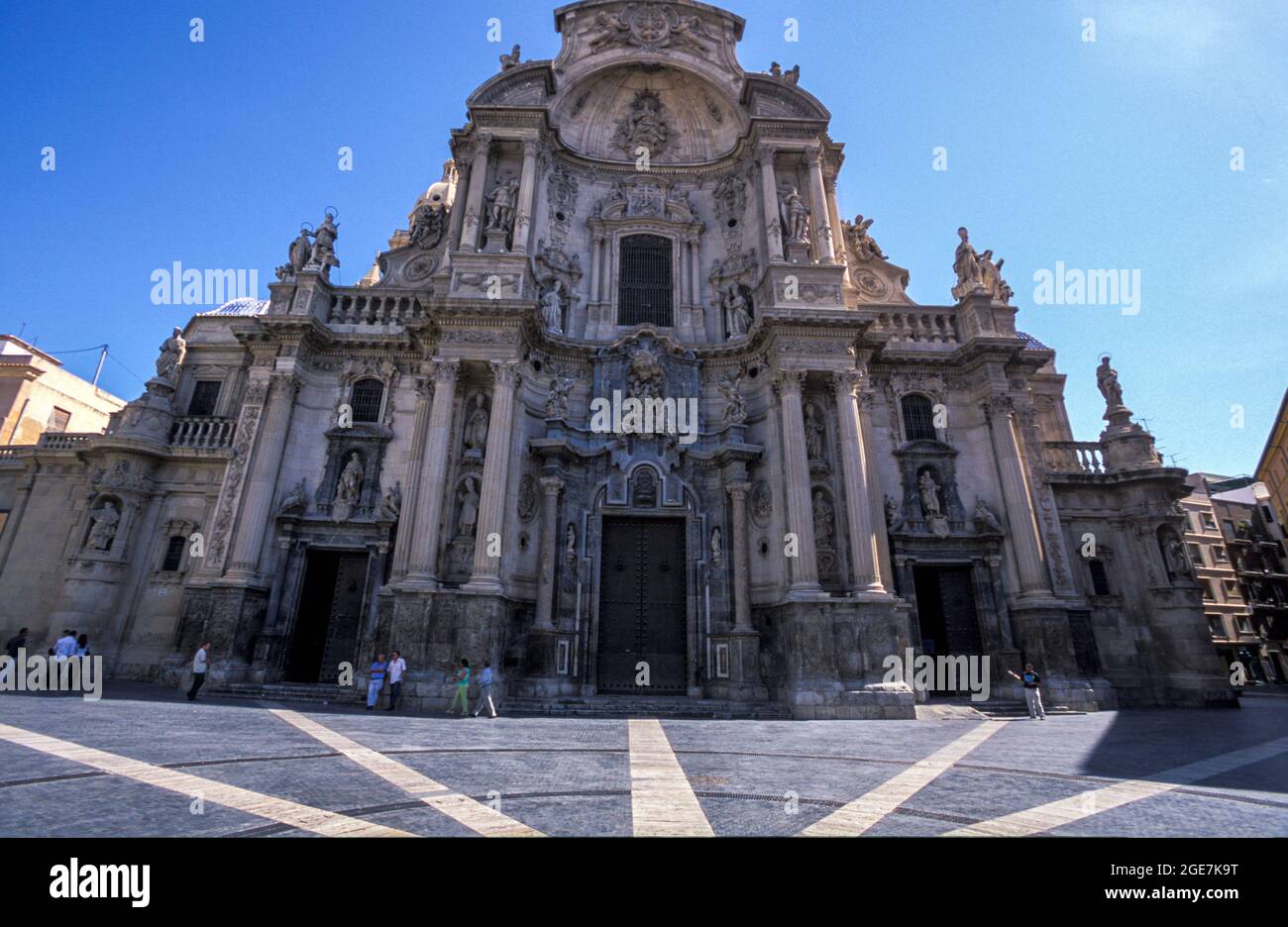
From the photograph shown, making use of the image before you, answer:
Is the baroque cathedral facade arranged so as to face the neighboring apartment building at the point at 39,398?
no

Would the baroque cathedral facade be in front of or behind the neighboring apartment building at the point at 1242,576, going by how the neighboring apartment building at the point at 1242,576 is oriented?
in front

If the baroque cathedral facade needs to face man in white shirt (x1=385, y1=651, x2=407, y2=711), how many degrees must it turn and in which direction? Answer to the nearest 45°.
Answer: approximately 45° to its right

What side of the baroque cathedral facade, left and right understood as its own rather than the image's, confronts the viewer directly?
front

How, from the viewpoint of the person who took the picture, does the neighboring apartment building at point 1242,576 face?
facing the viewer and to the left of the viewer

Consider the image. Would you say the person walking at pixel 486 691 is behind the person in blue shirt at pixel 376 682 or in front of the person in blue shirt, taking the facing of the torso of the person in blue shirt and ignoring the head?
in front

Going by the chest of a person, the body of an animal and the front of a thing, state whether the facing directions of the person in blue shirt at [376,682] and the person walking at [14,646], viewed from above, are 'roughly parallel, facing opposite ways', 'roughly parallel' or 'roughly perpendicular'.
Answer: roughly parallel
